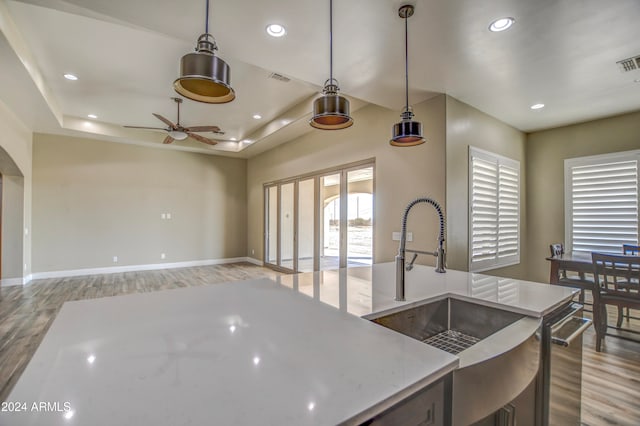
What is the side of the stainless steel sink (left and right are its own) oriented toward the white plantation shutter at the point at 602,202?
left

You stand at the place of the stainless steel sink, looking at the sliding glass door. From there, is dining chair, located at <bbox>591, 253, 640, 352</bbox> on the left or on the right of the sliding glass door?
right

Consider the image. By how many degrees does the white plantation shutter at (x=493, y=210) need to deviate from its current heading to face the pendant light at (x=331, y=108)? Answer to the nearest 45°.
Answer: approximately 45° to its right

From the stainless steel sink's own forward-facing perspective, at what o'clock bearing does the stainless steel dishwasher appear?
The stainless steel dishwasher is roughly at 9 o'clock from the stainless steel sink.

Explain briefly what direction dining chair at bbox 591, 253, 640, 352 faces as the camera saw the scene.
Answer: facing away from the viewer

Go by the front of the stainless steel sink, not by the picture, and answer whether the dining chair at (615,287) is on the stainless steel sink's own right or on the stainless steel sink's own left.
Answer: on the stainless steel sink's own left

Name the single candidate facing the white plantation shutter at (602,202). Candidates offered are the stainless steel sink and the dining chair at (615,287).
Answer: the dining chair

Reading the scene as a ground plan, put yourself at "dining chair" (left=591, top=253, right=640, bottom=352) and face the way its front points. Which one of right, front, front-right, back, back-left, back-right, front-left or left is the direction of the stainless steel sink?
back

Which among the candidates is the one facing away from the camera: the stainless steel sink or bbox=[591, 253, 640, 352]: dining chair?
the dining chair

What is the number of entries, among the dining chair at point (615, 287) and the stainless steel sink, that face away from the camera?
1

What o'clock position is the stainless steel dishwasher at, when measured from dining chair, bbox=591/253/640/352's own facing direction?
The stainless steel dishwasher is roughly at 6 o'clock from the dining chair.

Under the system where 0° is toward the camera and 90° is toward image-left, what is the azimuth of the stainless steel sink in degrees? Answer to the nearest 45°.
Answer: approximately 315°
